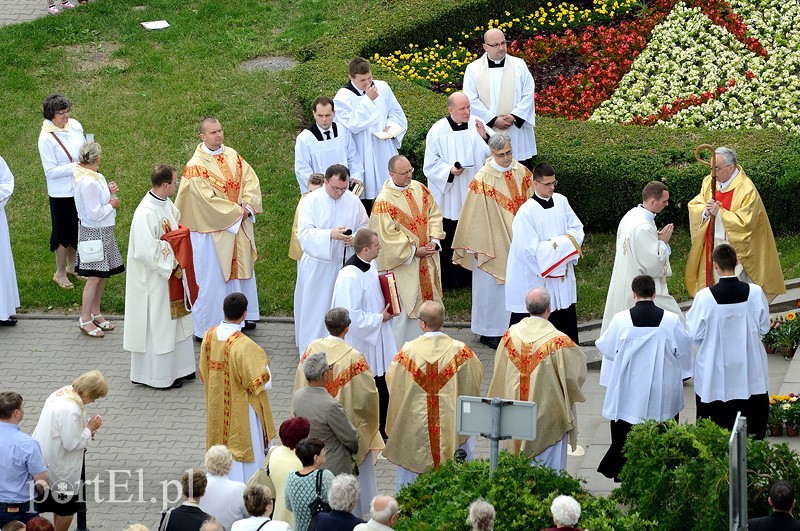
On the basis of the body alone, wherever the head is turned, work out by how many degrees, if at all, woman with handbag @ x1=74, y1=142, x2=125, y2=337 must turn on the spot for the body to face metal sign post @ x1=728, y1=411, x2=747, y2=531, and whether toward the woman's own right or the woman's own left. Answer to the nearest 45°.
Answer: approximately 45° to the woman's own right

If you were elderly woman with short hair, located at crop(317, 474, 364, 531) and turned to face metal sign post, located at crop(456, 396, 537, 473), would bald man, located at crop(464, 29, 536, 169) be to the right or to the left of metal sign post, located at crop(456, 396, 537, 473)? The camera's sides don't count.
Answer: left

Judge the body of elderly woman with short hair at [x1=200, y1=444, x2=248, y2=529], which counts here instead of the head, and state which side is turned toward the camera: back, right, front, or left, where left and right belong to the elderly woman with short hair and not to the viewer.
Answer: back

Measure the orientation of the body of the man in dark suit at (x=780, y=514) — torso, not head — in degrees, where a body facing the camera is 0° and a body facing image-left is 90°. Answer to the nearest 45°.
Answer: approximately 180°

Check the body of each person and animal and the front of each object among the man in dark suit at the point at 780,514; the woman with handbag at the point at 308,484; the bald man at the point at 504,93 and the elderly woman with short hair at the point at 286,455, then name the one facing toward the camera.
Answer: the bald man

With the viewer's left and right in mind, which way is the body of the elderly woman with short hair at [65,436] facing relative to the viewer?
facing to the right of the viewer

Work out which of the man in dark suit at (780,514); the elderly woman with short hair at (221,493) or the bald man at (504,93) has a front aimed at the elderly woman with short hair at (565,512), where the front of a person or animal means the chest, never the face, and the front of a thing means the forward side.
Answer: the bald man

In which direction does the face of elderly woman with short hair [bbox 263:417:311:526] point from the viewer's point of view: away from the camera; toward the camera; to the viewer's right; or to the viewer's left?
away from the camera

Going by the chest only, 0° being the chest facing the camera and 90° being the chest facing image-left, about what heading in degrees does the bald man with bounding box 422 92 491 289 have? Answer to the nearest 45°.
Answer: approximately 315°
